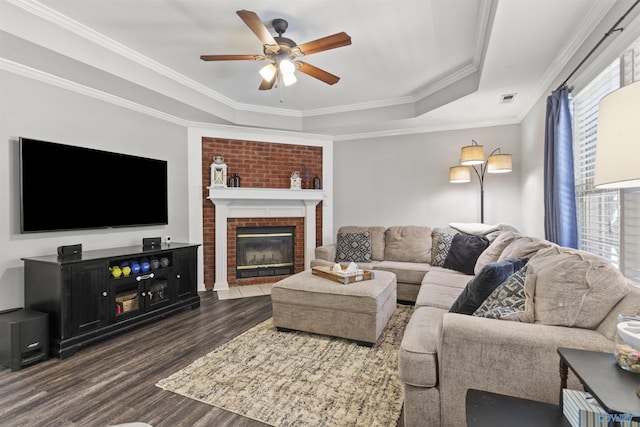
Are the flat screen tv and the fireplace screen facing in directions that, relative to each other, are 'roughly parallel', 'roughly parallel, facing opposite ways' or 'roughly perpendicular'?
roughly perpendicular

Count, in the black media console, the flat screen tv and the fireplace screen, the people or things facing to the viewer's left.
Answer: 0

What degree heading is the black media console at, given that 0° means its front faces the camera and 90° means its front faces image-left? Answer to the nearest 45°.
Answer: approximately 315°

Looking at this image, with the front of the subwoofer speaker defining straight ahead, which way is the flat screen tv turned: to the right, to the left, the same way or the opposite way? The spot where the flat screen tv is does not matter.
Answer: the same way

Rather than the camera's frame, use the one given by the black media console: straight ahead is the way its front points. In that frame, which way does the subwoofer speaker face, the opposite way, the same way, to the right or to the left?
the same way

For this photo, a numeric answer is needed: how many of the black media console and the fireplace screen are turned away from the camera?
0

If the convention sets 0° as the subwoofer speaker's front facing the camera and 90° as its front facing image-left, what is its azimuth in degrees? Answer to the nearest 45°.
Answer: approximately 315°

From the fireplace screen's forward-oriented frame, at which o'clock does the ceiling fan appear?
The ceiling fan is roughly at 12 o'clock from the fireplace screen.

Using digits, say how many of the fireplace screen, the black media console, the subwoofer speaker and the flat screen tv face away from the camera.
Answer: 0

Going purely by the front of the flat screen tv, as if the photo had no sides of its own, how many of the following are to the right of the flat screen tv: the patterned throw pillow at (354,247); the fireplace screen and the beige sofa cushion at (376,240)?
0

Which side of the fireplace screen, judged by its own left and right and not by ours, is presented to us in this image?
front

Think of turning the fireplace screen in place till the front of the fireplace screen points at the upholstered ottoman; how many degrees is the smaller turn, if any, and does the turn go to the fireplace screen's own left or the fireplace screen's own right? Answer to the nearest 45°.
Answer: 0° — it already faces it

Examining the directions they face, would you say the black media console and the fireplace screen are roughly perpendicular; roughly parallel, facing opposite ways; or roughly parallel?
roughly perpendicular

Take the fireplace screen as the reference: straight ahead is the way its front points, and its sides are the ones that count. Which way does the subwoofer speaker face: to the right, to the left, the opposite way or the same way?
to the left

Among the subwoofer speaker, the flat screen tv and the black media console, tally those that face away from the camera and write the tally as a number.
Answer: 0

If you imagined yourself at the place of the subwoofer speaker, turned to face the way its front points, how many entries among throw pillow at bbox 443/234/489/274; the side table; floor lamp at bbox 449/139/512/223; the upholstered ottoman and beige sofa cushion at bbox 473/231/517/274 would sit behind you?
0
